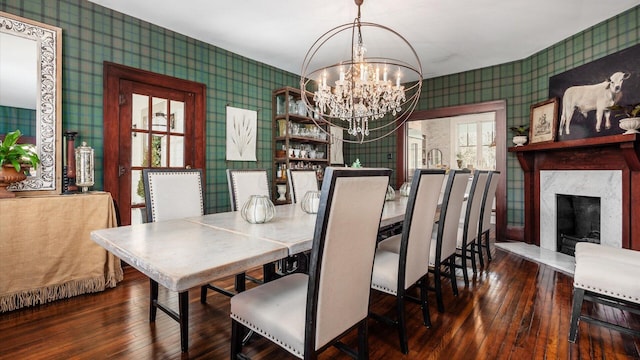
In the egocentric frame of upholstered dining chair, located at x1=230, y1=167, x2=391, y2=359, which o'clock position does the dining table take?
The dining table is roughly at 2 o'clock from the upholstered dining chair.

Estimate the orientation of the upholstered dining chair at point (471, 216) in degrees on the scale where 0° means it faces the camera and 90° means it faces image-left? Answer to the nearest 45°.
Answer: approximately 135°

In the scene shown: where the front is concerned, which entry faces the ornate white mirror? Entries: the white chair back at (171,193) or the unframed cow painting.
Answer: the unframed cow painting

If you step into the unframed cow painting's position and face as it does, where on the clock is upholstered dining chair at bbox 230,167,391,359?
The upholstered dining chair is roughly at 11 o'clock from the unframed cow painting.

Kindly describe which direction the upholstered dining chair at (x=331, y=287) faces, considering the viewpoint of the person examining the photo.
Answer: facing away from the viewer and to the left of the viewer

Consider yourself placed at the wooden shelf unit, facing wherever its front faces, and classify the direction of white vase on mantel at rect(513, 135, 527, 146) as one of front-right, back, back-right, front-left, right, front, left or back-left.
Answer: front-left
